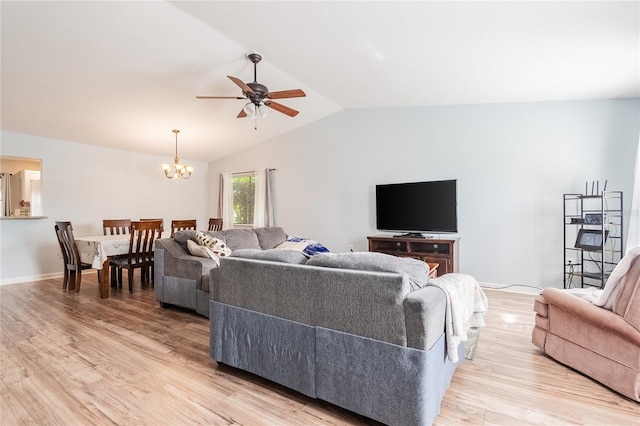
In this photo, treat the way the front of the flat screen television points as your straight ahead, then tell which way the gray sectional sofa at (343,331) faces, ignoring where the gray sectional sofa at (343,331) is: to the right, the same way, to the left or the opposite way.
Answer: the opposite way

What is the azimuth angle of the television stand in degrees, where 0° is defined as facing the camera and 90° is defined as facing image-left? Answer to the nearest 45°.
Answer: approximately 45°

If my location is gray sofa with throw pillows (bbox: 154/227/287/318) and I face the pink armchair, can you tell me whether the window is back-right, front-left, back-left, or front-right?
back-left

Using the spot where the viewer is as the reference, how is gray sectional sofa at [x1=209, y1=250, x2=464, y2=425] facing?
facing away from the viewer and to the right of the viewer

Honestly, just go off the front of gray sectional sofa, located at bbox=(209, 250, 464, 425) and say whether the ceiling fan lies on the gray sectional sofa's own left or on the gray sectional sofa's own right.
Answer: on the gray sectional sofa's own left

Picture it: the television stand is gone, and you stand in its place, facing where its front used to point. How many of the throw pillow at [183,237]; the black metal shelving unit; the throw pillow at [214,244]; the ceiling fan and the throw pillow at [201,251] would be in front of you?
4

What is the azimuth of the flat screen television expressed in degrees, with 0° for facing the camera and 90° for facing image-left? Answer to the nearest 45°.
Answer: approximately 45°
